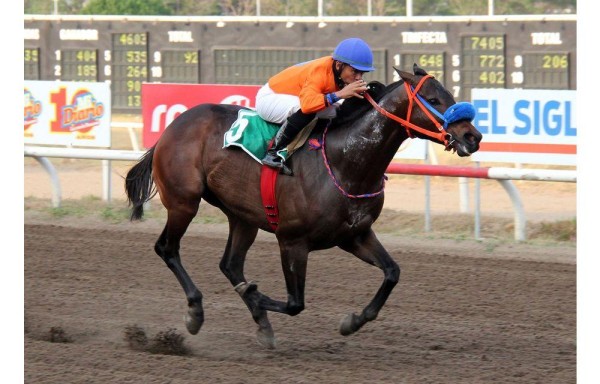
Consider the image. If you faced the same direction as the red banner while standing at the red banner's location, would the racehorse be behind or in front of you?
in front

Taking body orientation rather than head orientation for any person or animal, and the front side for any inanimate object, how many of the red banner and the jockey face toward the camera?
1

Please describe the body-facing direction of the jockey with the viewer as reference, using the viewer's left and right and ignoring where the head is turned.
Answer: facing to the right of the viewer

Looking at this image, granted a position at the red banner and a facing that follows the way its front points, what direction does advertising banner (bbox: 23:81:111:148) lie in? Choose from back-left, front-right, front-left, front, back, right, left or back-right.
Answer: back-right

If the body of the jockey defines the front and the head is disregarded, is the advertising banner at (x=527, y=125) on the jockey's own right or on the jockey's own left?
on the jockey's own left

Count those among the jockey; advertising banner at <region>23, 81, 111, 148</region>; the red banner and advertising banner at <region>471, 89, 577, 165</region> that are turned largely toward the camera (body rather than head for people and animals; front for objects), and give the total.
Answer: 3

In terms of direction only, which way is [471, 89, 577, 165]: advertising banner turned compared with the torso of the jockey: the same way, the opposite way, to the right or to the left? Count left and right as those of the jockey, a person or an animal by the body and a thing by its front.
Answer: to the right

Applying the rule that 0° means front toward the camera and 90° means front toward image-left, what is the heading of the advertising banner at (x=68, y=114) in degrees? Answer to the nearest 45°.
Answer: approximately 0°

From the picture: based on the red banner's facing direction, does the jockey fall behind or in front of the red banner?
in front

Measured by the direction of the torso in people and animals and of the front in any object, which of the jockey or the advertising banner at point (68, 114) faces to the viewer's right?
the jockey
